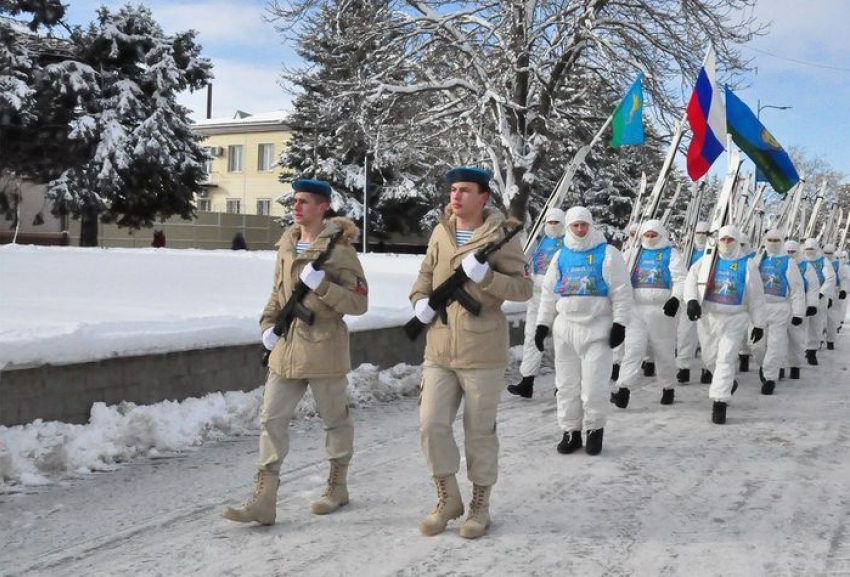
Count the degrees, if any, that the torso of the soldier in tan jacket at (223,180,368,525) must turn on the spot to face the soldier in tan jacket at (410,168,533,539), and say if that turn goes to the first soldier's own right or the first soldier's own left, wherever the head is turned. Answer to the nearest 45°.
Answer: approximately 135° to the first soldier's own left

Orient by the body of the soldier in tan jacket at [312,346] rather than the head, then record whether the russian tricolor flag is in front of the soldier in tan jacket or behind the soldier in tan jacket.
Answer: behind

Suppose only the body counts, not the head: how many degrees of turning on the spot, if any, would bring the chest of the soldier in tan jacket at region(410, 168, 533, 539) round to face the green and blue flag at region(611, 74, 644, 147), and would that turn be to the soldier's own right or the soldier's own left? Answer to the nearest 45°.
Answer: approximately 135° to the soldier's own right

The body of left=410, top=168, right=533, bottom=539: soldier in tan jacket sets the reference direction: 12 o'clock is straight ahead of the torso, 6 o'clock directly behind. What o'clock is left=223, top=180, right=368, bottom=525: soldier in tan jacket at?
left=223, top=180, right=368, bottom=525: soldier in tan jacket is roughly at 2 o'clock from left=410, top=168, right=533, bottom=539: soldier in tan jacket.

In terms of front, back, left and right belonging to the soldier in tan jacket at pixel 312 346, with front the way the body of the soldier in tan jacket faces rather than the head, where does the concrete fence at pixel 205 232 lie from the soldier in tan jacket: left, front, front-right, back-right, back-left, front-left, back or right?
back-right

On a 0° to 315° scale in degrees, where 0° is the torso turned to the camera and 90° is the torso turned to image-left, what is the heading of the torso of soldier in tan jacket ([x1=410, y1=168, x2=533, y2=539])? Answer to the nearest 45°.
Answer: approximately 45°

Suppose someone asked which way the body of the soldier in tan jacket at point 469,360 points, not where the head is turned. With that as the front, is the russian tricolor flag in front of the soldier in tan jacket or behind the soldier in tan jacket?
behind

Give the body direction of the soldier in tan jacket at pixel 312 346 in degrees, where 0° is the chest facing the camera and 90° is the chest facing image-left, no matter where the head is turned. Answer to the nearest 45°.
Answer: approximately 45°

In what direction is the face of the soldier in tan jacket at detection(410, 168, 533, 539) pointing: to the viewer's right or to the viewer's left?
to the viewer's left

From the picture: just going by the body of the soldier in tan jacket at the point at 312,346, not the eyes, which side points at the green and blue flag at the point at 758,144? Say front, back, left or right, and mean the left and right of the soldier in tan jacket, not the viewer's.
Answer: back

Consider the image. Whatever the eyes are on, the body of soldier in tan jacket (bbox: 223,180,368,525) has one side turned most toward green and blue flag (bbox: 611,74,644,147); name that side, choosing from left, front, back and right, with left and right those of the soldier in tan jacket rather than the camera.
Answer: back
